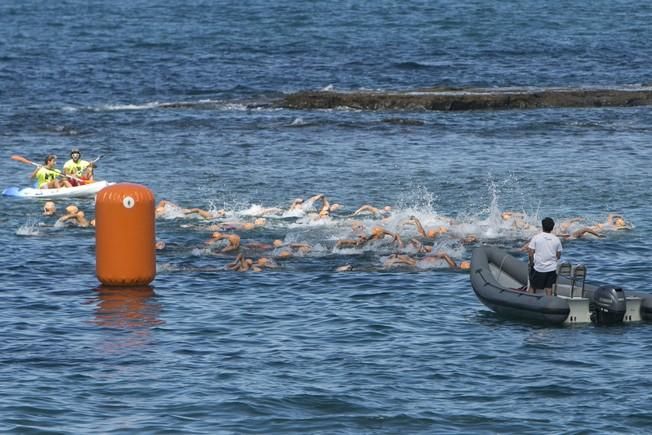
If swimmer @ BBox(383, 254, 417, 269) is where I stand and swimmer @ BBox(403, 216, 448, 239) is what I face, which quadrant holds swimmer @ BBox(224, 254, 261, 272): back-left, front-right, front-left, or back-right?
back-left

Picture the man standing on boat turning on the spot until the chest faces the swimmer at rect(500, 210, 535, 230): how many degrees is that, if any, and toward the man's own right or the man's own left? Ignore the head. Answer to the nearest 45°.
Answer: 0° — they already face them

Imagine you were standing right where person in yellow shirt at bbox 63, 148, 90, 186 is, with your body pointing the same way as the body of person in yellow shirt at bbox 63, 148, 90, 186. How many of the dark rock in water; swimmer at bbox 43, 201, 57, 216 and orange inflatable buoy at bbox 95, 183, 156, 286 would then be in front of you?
2

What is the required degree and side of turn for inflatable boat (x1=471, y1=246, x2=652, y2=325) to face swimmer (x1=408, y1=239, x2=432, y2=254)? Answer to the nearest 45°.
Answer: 0° — it already faces them

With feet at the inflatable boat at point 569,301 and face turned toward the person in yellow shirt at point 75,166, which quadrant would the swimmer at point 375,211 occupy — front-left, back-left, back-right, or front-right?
front-right

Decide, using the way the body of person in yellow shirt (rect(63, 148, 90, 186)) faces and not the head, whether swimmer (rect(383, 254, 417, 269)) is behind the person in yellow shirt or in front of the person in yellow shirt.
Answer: in front

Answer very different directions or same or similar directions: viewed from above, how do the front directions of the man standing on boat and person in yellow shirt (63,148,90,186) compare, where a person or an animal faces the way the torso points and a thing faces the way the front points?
very different directions

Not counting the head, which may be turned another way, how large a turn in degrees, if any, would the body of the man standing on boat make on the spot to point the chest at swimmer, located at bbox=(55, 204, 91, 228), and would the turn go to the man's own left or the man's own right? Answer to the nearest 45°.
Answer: approximately 45° to the man's own left

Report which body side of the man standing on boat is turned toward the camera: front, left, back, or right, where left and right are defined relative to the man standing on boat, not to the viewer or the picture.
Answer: back

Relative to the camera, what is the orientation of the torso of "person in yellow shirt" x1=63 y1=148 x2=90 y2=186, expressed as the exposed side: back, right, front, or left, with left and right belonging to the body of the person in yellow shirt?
front

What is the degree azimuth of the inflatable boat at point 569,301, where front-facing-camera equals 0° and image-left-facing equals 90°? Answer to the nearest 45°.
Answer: approximately 135°

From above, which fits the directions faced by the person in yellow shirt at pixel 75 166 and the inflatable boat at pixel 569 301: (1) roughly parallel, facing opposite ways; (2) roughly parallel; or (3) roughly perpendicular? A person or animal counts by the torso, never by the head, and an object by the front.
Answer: roughly parallel, facing opposite ways

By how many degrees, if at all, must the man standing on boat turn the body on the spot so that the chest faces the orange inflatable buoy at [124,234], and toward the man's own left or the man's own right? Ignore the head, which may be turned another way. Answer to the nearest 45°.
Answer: approximately 90° to the man's own left
